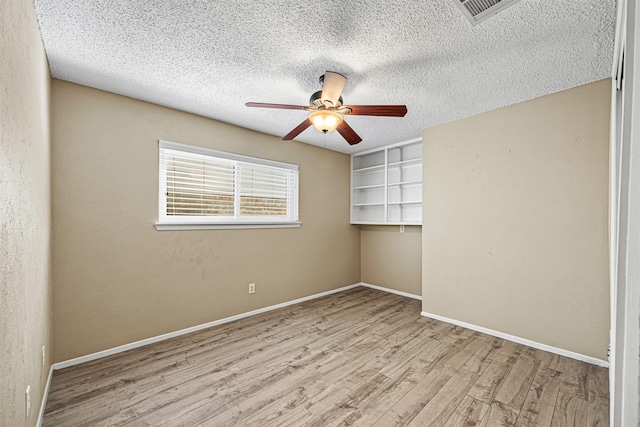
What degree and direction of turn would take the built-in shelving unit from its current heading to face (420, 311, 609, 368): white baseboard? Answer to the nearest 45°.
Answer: approximately 90° to its left

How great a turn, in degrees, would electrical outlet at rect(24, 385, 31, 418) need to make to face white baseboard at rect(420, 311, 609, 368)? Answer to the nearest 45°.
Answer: approximately 45° to its right

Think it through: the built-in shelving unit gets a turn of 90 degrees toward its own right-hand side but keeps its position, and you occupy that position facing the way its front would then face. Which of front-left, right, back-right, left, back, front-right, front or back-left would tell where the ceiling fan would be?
back-left

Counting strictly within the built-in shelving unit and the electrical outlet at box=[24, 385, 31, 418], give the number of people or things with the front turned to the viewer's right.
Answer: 1

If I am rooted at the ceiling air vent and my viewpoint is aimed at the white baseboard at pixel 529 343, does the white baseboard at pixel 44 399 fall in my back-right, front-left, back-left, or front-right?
back-left

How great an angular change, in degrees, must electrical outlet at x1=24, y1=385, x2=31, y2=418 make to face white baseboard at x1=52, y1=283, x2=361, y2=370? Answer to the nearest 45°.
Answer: approximately 45° to its left

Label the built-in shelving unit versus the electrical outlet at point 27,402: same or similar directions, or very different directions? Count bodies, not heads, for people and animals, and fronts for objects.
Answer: very different directions

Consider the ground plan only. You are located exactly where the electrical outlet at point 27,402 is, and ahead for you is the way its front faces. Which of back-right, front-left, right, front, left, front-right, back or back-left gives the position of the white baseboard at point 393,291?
front

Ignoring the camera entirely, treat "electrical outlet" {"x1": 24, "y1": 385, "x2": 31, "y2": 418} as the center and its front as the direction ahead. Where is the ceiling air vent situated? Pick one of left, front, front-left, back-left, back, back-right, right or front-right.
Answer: front-right

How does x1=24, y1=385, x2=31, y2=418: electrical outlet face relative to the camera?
to the viewer's right

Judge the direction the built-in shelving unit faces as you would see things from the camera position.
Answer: facing the viewer and to the left of the viewer

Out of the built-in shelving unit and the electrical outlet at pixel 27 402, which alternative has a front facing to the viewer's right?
the electrical outlet

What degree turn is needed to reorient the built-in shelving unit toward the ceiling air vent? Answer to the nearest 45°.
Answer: approximately 45° to its left

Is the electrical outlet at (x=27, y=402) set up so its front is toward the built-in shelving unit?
yes

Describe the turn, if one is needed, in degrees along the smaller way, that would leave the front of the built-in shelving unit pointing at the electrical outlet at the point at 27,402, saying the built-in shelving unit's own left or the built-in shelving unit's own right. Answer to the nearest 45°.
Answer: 0° — it already faces it
